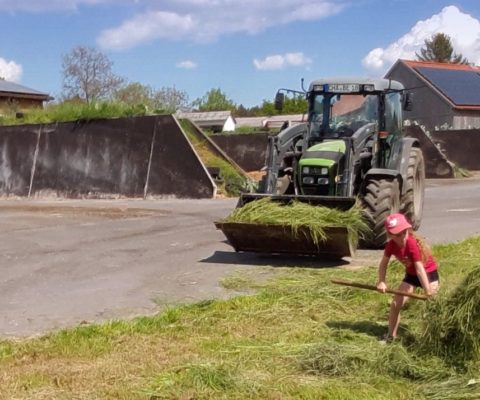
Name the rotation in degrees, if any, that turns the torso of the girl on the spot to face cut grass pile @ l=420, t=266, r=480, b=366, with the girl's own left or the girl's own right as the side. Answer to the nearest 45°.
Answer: approximately 90° to the girl's own left

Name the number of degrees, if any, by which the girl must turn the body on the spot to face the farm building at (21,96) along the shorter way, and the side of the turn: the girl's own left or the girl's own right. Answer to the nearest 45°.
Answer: approximately 90° to the girl's own right

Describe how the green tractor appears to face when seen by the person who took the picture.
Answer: facing the viewer and to the left of the viewer

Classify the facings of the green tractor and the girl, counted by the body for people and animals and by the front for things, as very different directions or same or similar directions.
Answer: same or similar directions

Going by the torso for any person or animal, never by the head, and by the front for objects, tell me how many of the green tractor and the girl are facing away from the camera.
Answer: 0

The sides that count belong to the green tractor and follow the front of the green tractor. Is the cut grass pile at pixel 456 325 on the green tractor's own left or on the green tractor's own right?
on the green tractor's own left

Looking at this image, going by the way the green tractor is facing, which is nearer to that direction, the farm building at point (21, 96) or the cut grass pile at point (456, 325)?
the cut grass pile

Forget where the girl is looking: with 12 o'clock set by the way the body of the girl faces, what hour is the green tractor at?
The green tractor is roughly at 4 o'clock from the girl.

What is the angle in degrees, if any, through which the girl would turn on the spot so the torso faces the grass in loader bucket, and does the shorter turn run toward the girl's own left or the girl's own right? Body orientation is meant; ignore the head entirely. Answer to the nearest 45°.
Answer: approximately 135° to the girl's own right

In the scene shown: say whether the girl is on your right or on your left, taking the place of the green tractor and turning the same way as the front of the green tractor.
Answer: on your left

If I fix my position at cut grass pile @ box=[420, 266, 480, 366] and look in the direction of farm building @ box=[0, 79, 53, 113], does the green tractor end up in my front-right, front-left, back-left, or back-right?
front-right
